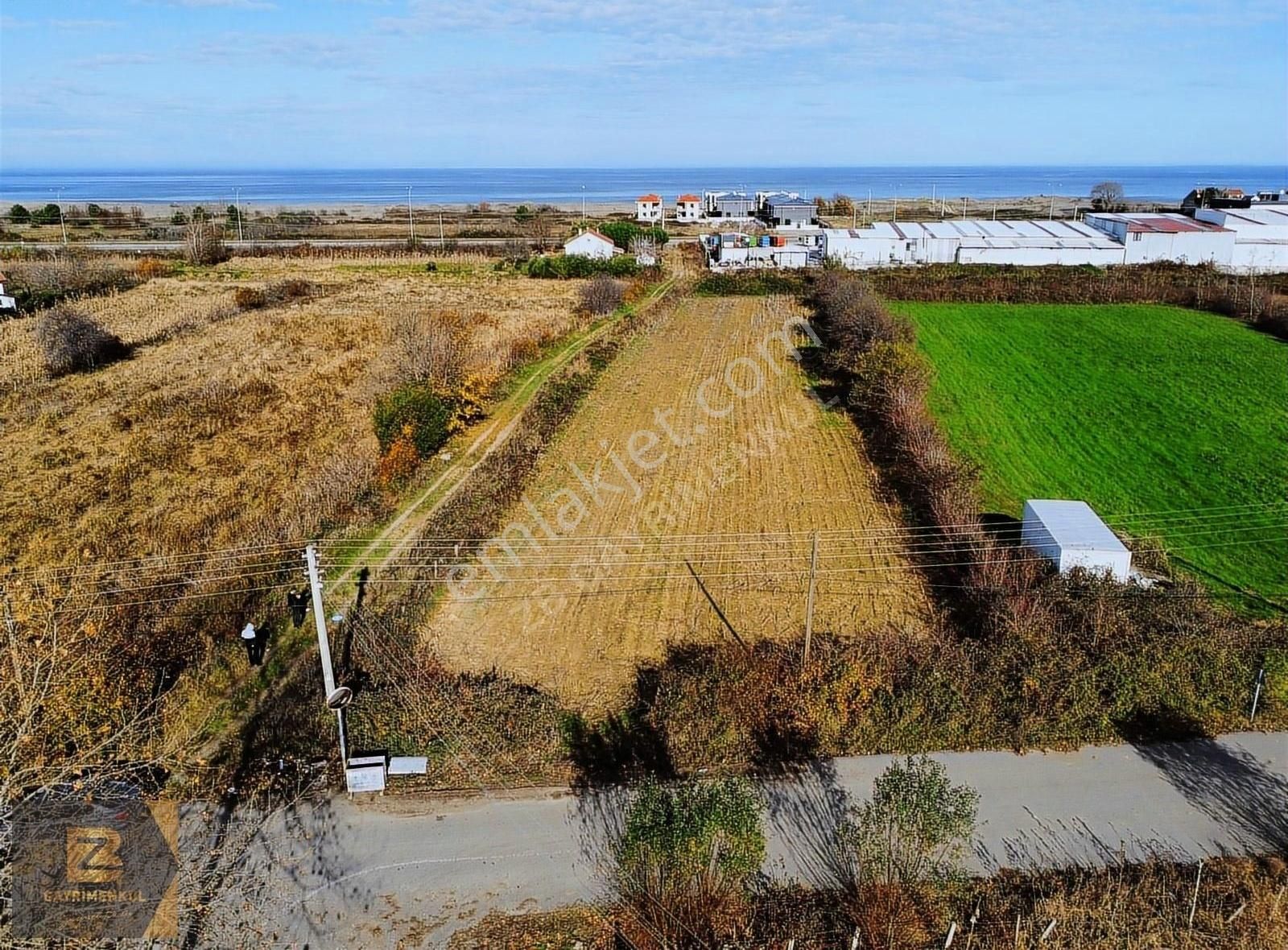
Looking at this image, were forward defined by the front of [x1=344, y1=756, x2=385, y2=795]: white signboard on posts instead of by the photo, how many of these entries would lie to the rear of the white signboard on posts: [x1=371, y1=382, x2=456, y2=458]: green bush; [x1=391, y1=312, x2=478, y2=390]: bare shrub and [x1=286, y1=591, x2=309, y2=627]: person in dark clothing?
3

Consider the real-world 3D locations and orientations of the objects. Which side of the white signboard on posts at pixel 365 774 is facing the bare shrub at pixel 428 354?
back

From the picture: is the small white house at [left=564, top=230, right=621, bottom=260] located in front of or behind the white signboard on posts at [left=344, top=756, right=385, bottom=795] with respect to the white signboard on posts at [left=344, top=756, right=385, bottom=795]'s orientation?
behind

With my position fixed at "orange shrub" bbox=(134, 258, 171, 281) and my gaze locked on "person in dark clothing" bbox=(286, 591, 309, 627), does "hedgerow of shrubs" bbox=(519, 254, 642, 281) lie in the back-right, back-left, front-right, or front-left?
front-left

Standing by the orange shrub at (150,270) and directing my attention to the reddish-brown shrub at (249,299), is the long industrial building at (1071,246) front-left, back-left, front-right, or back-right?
front-left

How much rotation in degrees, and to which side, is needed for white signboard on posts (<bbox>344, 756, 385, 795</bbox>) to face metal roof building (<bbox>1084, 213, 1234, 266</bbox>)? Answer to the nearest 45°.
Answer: approximately 135° to its left

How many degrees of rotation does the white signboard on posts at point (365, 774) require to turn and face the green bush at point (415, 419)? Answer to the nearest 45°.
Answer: approximately 180°

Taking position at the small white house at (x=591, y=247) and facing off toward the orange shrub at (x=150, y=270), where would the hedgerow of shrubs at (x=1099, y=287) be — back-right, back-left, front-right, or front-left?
back-left

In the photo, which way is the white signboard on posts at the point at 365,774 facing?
toward the camera

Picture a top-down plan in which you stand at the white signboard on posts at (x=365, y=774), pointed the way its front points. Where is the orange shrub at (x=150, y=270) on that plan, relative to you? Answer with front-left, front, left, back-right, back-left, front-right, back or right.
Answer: back

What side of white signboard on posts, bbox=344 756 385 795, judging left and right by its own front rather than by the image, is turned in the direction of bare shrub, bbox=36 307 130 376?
back
